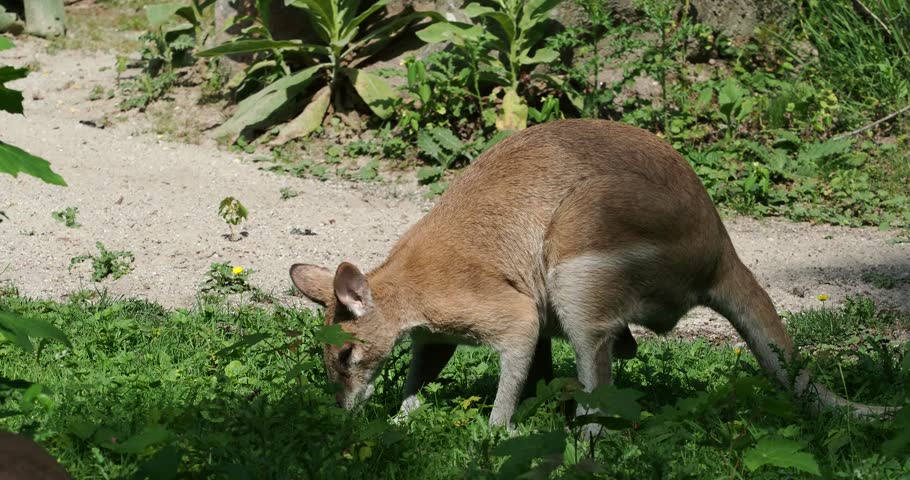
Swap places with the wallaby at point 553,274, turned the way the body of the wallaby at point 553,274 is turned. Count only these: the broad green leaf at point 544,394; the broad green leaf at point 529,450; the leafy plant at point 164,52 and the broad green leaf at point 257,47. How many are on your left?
2

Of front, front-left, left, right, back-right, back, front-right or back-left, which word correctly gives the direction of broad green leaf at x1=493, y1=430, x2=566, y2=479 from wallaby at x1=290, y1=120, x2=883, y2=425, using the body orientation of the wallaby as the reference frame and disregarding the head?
left

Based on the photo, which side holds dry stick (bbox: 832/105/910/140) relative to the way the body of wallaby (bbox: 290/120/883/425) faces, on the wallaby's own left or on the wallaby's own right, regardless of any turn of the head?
on the wallaby's own right

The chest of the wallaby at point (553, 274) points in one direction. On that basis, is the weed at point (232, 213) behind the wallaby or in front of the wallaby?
in front

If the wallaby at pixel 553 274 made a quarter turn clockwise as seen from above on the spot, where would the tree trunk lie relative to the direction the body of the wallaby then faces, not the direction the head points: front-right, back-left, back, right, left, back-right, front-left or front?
front-left

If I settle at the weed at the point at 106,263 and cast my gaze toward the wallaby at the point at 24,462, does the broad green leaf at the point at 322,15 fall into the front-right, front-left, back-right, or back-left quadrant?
back-left

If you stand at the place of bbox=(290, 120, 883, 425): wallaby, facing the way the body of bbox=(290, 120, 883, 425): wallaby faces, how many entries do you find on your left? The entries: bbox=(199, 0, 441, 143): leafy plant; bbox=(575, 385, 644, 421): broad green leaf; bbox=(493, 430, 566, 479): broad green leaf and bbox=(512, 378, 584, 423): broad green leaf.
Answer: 3

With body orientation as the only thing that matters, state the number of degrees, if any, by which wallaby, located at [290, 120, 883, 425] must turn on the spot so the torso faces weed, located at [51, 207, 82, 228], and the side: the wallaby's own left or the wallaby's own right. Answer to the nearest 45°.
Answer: approximately 45° to the wallaby's own right

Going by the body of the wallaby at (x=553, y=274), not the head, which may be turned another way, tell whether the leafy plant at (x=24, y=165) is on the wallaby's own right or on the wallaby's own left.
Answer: on the wallaby's own left

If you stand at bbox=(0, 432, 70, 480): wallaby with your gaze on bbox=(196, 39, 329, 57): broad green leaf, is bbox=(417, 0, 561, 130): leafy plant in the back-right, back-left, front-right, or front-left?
front-right

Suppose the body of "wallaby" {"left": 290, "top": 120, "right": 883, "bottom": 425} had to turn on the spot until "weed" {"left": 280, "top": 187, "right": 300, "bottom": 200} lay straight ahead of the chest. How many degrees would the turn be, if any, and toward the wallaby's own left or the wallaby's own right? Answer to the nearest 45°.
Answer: approximately 45° to the wallaby's own right

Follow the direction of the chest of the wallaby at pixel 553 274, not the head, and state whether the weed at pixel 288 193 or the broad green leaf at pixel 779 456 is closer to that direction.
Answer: the weed

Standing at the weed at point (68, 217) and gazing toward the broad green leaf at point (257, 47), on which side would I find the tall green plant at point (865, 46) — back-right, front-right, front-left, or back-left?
front-right

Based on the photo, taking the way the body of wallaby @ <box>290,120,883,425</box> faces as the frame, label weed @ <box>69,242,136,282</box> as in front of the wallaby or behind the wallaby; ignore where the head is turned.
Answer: in front

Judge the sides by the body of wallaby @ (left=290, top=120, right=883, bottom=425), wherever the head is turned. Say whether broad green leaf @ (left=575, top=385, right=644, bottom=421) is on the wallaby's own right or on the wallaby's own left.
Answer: on the wallaby's own left

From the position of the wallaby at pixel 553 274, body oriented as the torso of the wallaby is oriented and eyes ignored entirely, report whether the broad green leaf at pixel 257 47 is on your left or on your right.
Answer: on your right

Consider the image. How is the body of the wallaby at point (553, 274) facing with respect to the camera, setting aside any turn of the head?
to the viewer's left
